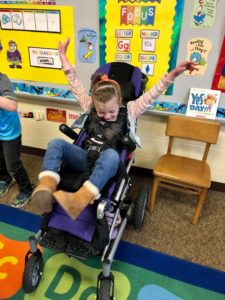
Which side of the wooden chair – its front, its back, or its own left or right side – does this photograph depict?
front

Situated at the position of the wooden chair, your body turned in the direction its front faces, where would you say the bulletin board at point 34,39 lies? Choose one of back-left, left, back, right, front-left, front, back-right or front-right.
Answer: right

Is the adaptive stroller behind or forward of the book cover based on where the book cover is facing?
forward

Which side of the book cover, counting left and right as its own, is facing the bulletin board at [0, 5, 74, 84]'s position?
right

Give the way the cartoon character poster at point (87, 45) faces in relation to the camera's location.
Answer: facing the viewer

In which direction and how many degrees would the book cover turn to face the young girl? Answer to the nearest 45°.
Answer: approximately 45° to its right

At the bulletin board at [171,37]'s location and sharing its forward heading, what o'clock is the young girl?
The young girl is roughly at 1 o'clock from the bulletin board.

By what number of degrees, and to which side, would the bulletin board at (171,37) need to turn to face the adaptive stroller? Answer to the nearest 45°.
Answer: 0° — it already faces it

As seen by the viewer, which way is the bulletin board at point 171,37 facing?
toward the camera

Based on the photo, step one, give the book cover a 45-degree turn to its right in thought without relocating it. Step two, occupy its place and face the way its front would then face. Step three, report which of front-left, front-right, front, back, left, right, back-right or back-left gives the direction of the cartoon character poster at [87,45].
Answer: front-right

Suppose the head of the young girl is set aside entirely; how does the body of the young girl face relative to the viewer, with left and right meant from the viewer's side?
facing the viewer and to the left of the viewer
